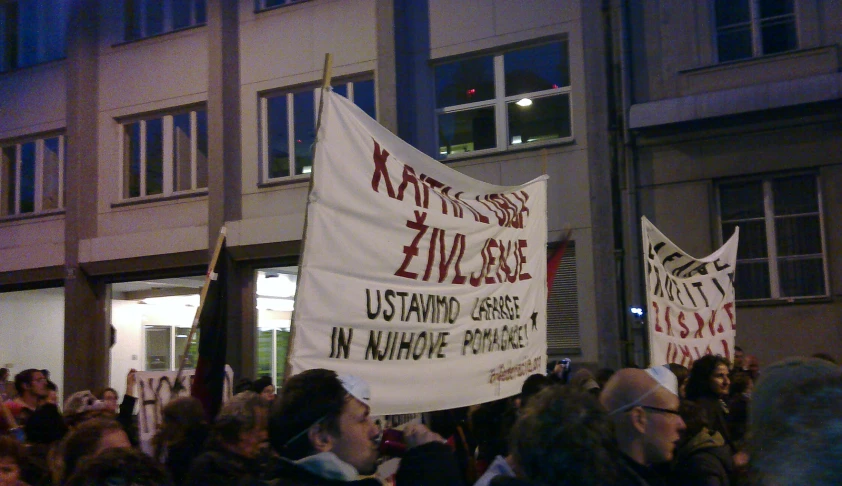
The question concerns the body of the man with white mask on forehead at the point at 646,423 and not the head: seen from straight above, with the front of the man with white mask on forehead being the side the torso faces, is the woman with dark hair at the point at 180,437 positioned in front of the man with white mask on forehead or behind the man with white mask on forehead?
behind

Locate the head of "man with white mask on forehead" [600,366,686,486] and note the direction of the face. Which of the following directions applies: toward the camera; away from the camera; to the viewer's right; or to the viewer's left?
to the viewer's right

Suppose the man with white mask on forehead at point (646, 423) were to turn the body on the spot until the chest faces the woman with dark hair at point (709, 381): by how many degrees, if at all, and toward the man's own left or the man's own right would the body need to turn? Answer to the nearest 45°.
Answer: approximately 90° to the man's own left

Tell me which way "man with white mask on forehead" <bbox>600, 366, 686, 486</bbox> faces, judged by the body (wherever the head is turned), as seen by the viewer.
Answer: to the viewer's right
